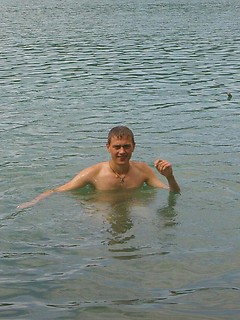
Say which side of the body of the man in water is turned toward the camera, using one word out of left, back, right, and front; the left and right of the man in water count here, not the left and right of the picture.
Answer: front

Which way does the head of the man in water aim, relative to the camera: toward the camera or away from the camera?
toward the camera
